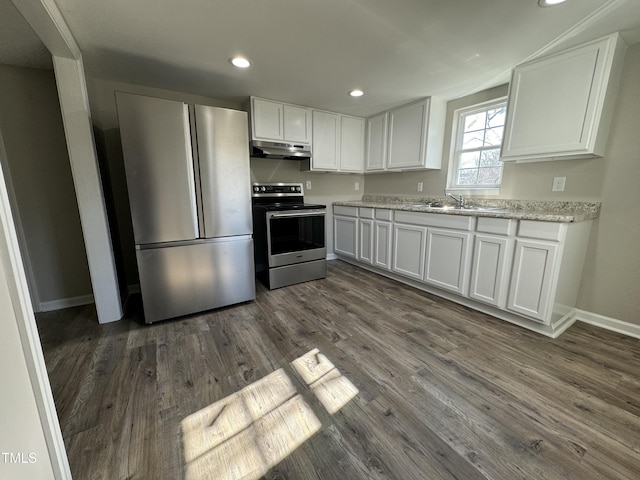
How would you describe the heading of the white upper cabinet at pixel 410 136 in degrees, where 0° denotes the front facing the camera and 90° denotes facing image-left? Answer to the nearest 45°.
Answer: approximately 45°

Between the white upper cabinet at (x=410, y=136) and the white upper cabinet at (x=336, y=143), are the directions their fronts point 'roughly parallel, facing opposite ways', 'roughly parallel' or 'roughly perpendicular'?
roughly perpendicular

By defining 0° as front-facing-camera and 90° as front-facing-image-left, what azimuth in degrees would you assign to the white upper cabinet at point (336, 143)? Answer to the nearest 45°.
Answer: approximately 315°

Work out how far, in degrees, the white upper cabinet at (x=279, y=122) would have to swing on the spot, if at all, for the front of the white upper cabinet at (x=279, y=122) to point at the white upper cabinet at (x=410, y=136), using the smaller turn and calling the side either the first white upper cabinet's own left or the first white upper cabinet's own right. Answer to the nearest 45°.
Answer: approximately 45° to the first white upper cabinet's own left

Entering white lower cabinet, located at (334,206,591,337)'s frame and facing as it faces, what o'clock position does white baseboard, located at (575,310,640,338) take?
The white baseboard is roughly at 9 o'clock from the white lower cabinet.

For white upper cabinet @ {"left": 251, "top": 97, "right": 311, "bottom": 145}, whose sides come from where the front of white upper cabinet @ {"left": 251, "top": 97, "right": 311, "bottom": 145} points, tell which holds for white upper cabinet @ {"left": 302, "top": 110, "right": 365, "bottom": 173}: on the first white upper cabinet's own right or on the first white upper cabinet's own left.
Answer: on the first white upper cabinet's own left

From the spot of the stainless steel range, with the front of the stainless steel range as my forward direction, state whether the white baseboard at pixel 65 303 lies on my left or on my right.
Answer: on my right

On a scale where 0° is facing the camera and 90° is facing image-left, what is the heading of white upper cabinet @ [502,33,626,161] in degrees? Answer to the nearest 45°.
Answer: approximately 45°

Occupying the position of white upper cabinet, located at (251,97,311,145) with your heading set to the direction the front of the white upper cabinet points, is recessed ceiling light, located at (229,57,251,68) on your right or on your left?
on your right

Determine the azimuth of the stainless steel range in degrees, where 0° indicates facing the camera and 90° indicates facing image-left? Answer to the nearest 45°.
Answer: approximately 315°

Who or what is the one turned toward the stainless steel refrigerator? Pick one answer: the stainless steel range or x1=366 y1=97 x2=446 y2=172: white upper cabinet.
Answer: the white upper cabinet

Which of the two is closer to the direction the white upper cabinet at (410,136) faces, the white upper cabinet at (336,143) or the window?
the white upper cabinet
